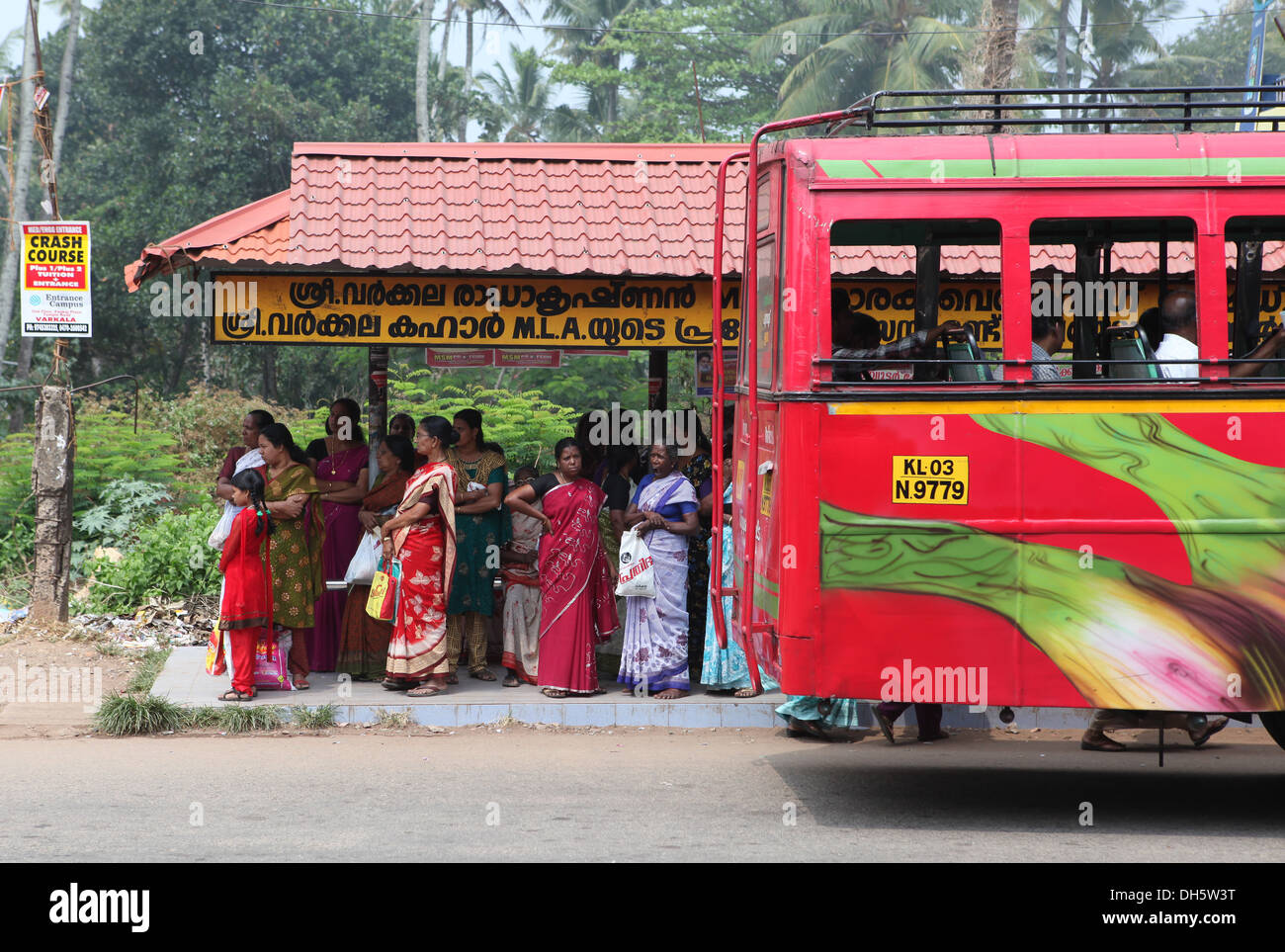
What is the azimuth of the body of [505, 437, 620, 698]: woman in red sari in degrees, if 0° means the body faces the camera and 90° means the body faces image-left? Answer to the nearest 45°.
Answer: approximately 0°

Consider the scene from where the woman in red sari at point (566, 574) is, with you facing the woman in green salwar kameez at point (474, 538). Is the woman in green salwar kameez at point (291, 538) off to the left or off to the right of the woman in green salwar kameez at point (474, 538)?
left

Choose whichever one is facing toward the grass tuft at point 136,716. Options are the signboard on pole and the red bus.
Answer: the signboard on pole

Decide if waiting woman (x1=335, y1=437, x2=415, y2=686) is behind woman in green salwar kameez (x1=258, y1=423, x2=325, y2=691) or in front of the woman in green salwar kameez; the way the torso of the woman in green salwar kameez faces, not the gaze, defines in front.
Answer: behind

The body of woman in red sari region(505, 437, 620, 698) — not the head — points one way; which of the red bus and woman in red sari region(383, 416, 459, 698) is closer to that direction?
the red bus

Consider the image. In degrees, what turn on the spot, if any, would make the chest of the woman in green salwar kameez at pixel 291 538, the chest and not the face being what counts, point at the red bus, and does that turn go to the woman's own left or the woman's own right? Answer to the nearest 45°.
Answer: approximately 90° to the woman's own left

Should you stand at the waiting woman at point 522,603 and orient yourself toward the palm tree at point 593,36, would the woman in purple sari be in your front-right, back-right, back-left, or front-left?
front-left

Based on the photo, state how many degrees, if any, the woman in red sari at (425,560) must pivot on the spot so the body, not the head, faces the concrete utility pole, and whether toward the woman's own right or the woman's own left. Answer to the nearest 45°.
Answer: approximately 45° to the woman's own right

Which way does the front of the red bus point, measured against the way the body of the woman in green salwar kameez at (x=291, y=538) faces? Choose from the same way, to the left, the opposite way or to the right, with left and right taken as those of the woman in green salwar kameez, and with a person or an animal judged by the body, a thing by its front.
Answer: to the left

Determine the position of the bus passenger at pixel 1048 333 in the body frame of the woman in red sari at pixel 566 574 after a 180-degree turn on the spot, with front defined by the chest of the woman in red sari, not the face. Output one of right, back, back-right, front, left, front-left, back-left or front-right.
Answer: back-right

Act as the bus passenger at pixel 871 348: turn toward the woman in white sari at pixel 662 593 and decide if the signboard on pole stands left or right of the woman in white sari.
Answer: left
